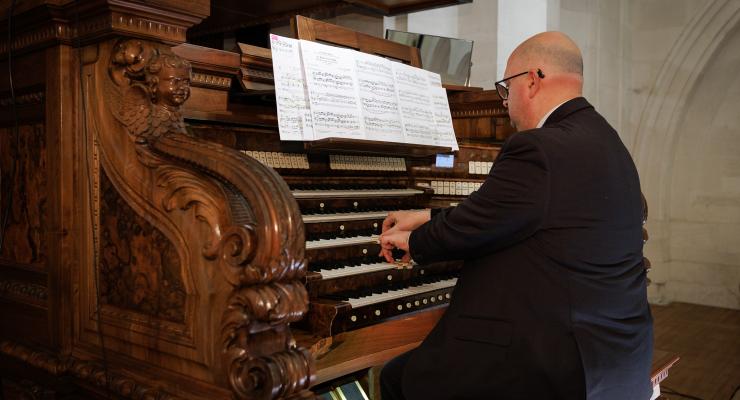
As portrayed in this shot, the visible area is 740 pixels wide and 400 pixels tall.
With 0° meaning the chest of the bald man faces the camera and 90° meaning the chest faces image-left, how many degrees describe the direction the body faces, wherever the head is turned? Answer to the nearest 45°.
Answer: approximately 135°

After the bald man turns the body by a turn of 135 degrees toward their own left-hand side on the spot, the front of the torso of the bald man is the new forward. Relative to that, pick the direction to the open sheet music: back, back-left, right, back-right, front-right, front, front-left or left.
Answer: back-right

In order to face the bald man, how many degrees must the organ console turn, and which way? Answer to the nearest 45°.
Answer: approximately 45° to its left

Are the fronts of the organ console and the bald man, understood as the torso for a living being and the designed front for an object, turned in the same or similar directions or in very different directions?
very different directions

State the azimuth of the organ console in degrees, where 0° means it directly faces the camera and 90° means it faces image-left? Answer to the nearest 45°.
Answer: approximately 315°

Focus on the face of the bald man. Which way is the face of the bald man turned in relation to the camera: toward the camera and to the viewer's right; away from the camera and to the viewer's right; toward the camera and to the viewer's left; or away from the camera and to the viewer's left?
away from the camera and to the viewer's left

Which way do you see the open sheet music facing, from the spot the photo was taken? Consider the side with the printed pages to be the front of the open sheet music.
facing the viewer and to the right of the viewer
